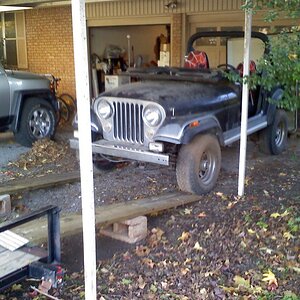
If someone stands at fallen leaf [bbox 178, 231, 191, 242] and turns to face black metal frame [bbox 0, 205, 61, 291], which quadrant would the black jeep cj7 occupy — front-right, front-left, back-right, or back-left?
back-right

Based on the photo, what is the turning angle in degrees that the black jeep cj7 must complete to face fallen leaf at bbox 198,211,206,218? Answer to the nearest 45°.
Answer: approximately 45° to its left

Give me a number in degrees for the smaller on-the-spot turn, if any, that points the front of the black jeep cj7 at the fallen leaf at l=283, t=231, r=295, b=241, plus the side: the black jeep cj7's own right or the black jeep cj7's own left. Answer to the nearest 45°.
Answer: approximately 90° to the black jeep cj7's own left

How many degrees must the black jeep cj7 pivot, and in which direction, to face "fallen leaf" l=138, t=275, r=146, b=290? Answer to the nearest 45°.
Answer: approximately 45° to its left

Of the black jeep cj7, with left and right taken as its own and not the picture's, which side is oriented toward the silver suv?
right

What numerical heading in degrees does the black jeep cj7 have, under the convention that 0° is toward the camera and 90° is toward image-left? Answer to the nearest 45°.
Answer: approximately 45°
